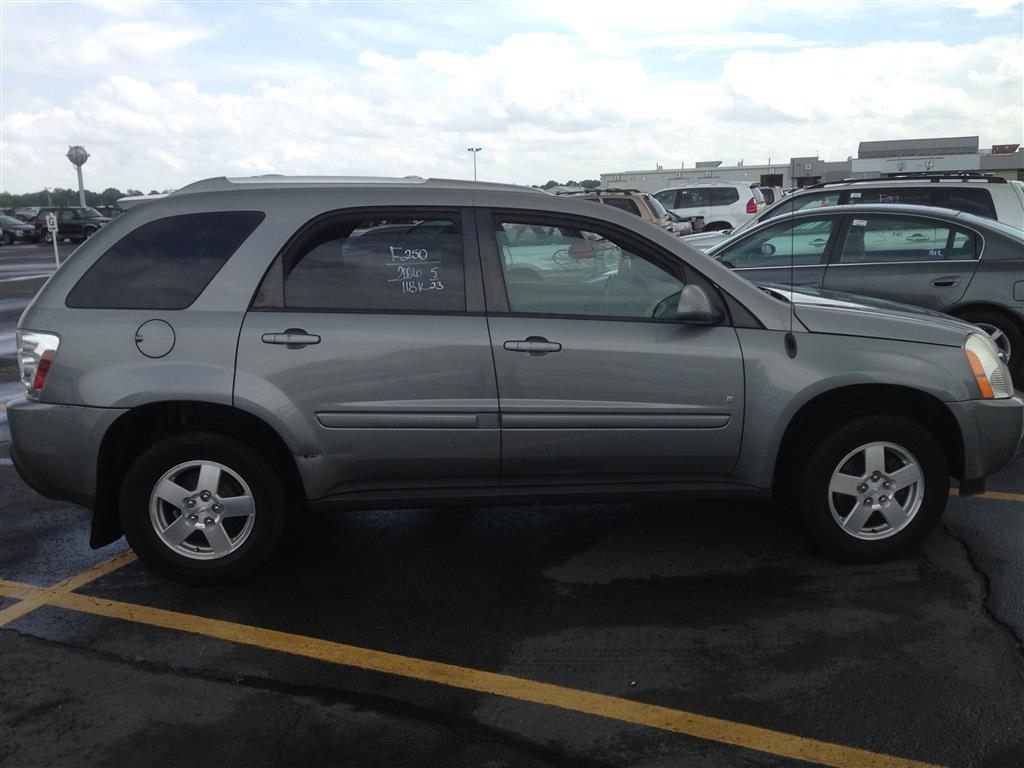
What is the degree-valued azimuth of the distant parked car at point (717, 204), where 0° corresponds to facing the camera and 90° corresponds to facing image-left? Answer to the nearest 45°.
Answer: approximately 90°

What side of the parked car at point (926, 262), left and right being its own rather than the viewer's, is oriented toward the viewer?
left

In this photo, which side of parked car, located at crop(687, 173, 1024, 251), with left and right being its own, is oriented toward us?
left

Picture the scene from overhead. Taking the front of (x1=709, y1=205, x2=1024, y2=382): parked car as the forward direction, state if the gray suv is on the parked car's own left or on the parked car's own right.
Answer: on the parked car's own left

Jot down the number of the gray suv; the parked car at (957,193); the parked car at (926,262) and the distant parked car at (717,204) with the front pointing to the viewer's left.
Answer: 3

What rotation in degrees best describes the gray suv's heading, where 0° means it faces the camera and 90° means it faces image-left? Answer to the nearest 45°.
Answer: approximately 270°

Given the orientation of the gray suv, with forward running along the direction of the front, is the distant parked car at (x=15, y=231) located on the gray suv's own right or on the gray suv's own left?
on the gray suv's own left
